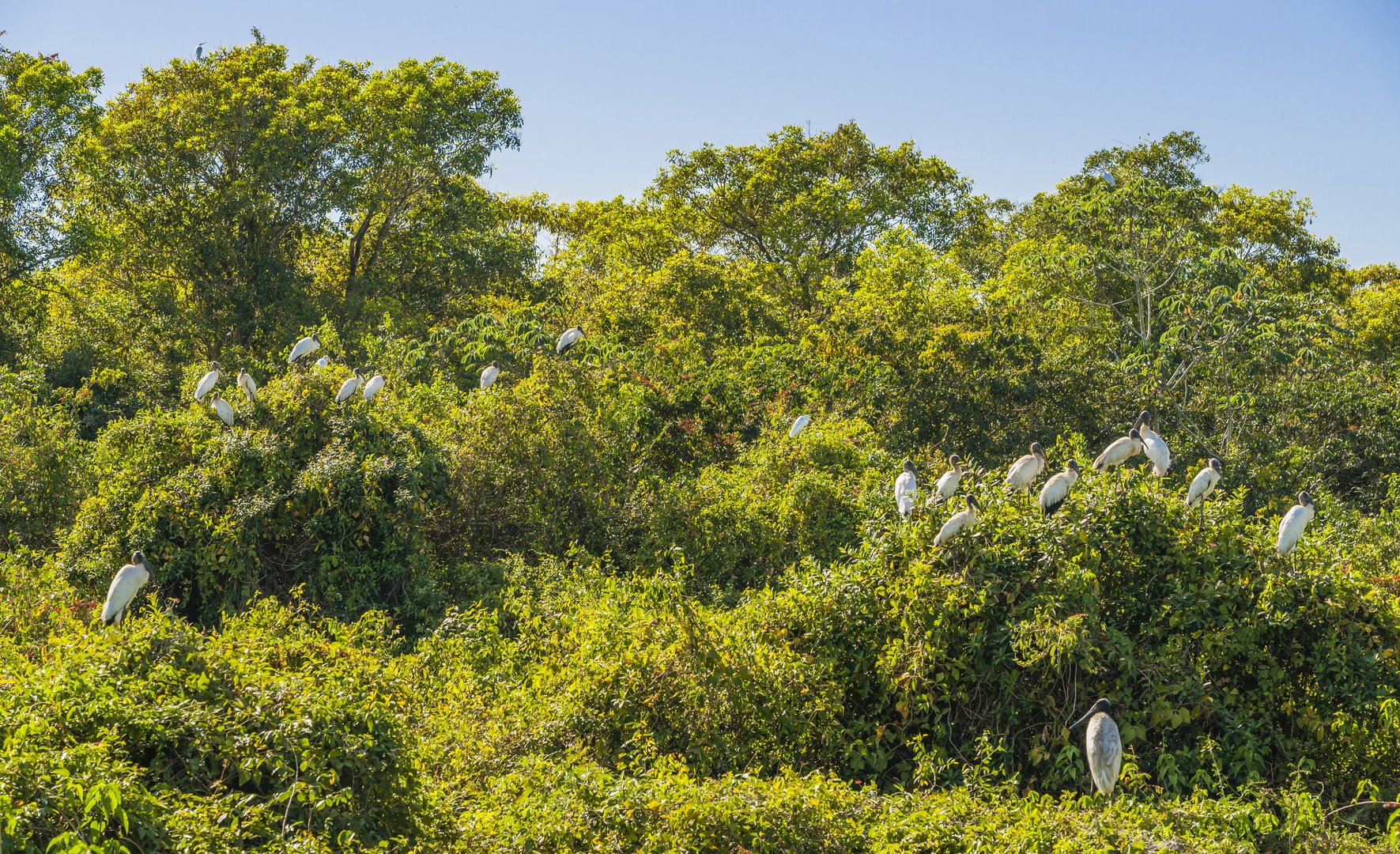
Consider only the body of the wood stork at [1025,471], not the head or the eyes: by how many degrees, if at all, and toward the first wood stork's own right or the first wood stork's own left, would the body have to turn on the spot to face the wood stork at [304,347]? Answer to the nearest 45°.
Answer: approximately 180°

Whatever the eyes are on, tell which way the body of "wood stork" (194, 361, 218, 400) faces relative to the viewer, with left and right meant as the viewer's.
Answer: facing to the right of the viewer

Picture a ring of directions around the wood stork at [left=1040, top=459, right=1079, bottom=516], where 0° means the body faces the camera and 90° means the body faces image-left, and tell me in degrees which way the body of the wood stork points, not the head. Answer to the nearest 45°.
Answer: approximately 270°

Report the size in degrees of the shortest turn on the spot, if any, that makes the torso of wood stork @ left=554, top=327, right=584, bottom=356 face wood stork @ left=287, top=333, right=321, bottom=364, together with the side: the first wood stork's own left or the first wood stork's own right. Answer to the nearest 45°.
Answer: approximately 135° to the first wood stork's own right

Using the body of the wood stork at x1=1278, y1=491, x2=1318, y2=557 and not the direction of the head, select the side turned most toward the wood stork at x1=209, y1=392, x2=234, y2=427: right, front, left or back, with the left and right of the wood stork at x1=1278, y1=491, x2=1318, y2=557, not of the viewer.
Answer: back

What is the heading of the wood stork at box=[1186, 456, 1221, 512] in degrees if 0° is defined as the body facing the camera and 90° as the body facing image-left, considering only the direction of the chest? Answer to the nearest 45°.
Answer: approximately 270°

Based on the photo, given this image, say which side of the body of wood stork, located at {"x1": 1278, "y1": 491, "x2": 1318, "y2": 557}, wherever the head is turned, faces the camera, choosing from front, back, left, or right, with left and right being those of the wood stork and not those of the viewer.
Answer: right

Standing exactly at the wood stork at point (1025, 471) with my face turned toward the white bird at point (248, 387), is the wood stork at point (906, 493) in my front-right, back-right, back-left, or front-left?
front-left

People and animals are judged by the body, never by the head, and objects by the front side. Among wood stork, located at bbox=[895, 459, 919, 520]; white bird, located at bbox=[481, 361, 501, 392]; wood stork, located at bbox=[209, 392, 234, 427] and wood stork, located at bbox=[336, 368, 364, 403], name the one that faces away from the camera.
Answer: wood stork, located at bbox=[895, 459, 919, 520]

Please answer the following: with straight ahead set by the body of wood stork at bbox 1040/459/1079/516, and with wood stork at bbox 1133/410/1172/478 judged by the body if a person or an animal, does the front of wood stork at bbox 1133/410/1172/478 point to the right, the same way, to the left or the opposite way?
the opposite way

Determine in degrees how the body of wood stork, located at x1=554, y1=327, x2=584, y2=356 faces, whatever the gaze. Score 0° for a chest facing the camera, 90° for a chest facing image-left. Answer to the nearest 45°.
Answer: approximately 270°

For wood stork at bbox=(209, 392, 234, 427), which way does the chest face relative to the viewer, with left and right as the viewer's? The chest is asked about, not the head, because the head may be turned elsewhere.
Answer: facing to the left of the viewer

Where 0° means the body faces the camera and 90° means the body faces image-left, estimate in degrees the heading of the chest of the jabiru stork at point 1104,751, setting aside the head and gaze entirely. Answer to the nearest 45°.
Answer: approximately 135°
